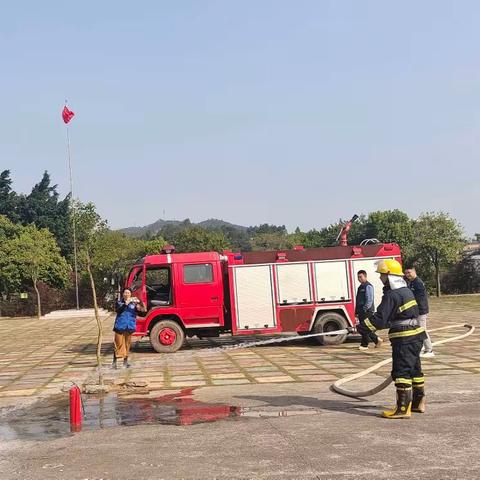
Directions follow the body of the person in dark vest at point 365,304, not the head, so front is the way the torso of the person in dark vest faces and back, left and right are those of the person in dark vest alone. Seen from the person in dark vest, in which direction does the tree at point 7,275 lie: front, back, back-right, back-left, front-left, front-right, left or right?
right

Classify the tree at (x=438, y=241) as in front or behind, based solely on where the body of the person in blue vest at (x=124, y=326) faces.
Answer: behind

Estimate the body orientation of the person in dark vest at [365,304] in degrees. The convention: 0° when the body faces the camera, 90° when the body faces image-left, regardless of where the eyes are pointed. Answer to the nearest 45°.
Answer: approximately 45°

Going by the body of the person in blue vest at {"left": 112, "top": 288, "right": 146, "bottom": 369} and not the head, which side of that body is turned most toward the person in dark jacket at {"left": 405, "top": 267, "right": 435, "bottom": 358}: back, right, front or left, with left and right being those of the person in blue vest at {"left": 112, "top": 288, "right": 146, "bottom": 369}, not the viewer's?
left

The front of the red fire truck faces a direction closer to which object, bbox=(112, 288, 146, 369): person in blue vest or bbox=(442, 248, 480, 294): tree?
the person in blue vest

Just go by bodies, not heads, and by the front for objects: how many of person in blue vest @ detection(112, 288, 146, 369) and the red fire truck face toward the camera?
1

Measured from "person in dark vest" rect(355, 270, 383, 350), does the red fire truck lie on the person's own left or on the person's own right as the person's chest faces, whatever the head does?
on the person's own right

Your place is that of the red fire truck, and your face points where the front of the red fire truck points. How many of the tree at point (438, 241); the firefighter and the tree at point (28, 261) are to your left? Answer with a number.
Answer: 1

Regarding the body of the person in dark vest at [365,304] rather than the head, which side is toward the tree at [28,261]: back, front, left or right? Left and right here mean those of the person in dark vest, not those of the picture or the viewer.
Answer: right

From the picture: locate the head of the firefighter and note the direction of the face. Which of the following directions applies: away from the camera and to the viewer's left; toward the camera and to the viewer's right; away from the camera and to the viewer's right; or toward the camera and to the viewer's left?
away from the camera and to the viewer's left

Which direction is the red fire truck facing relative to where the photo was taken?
to the viewer's left

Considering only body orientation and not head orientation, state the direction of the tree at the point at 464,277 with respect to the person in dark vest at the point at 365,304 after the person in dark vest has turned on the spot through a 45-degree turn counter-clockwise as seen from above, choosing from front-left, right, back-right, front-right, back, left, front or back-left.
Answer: back

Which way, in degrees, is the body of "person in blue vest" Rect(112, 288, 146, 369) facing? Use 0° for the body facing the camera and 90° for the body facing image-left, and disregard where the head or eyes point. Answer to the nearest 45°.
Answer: approximately 0°

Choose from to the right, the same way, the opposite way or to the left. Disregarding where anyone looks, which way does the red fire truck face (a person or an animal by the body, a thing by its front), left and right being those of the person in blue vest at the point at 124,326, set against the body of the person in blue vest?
to the right
